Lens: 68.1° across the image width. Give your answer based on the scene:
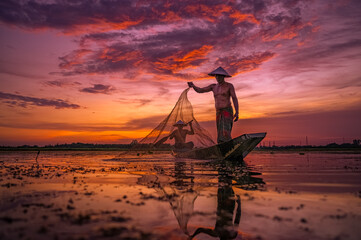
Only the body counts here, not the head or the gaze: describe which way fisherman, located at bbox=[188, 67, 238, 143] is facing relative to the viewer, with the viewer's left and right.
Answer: facing the viewer and to the left of the viewer

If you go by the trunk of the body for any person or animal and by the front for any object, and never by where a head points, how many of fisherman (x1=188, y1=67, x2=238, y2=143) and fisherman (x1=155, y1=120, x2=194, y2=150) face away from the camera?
0

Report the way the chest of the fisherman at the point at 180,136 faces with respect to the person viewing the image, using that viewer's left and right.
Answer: facing the viewer and to the right of the viewer

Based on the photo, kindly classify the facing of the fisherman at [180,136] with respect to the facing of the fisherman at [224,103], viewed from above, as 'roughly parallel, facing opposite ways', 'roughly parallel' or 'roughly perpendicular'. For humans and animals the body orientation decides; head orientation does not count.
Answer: roughly perpendicular
